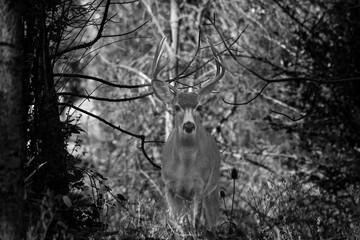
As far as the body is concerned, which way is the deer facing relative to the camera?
toward the camera

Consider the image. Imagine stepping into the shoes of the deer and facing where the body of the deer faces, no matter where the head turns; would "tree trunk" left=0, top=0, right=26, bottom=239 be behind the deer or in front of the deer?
in front
